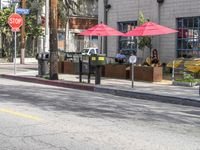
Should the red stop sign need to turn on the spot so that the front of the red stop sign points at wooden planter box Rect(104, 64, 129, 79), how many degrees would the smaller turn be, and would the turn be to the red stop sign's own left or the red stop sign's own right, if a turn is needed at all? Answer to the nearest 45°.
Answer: approximately 45° to the red stop sign's own left

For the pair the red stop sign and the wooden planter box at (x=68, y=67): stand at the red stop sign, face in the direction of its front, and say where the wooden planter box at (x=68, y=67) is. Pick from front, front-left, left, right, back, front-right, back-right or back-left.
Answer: left

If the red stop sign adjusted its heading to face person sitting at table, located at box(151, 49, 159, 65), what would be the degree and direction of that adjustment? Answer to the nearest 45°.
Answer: approximately 90° to its left

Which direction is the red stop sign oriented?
toward the camera

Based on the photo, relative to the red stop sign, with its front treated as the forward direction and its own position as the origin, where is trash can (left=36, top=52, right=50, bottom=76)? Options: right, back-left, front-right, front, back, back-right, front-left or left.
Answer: front-left

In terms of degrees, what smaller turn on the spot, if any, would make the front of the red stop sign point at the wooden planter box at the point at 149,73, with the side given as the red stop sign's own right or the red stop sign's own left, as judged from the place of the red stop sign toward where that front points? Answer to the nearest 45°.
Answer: approximately 45° to the red stop sign's own left
